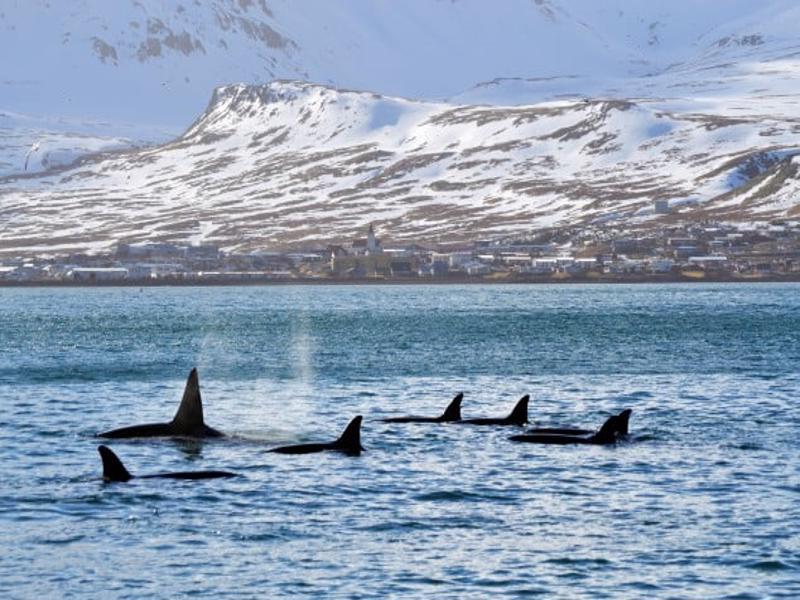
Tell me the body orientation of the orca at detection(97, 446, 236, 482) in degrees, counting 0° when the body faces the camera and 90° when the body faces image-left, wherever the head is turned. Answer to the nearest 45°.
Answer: approximately 270°
